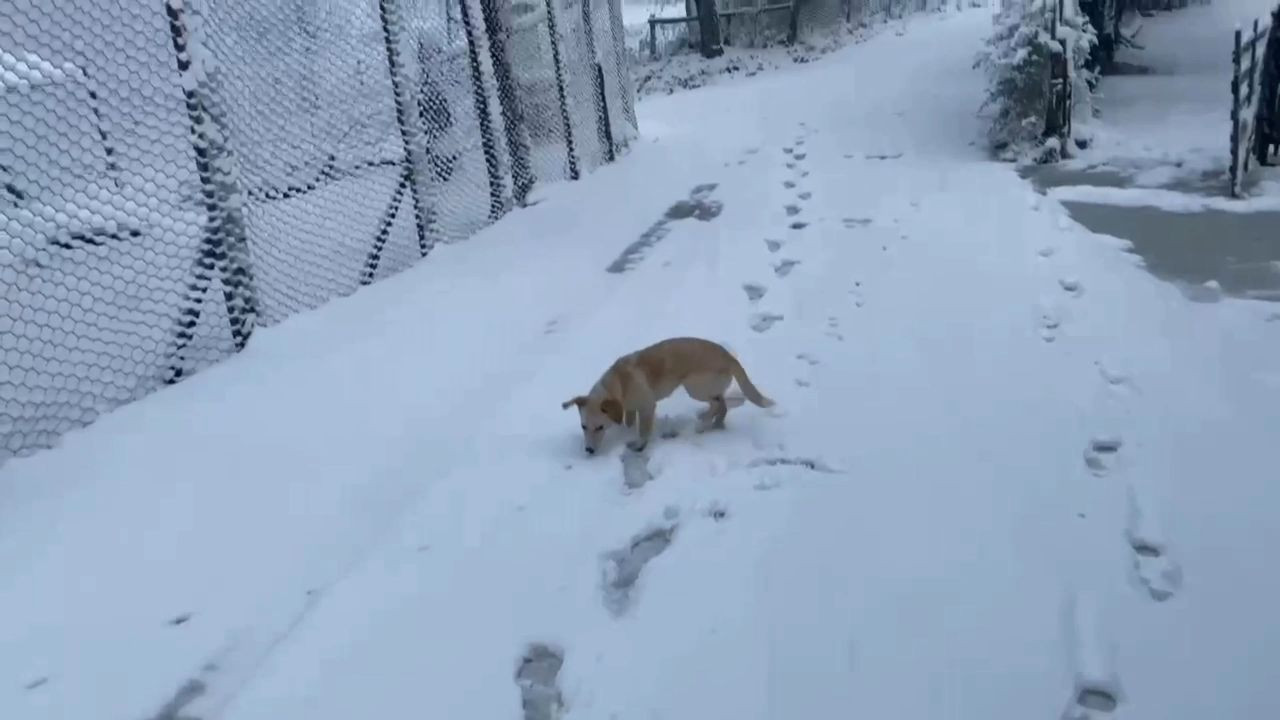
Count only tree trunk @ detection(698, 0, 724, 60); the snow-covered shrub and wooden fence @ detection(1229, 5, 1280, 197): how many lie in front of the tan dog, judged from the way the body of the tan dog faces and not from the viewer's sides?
0

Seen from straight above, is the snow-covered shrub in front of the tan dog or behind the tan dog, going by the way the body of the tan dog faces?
behind

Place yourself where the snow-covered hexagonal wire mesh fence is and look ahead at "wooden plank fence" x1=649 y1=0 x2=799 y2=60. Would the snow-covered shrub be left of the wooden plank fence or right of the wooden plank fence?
right

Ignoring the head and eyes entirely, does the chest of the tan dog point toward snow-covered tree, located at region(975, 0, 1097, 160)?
no

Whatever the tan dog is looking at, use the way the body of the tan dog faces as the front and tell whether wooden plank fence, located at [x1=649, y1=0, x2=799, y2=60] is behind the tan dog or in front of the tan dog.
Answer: behind

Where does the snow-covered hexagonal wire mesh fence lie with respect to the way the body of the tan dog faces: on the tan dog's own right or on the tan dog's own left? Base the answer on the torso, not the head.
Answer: on the tan dog's own right

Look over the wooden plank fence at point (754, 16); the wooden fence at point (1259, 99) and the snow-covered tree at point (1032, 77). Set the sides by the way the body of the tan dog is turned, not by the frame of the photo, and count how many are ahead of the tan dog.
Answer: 0

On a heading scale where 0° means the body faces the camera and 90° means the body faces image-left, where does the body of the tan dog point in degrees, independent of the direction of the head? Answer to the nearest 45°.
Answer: approximately 45°

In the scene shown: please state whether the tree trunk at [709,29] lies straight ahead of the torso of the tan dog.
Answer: no

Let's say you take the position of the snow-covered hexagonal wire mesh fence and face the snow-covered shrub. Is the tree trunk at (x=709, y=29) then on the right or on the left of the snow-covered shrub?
left

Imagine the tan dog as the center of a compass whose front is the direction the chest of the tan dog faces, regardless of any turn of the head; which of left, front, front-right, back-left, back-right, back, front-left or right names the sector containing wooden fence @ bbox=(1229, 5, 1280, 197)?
back

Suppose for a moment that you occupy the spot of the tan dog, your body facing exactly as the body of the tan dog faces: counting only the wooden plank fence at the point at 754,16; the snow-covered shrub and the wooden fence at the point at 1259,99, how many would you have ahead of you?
0

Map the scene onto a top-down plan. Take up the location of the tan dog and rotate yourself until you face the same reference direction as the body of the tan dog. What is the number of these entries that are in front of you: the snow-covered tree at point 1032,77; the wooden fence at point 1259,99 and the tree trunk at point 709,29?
0
